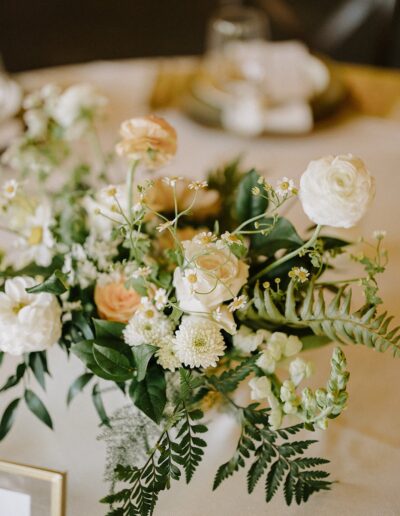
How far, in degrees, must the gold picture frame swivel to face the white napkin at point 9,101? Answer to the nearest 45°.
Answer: approximately 135° to its right

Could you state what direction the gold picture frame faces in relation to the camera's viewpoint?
facing the viewer and to the left of the viewer
